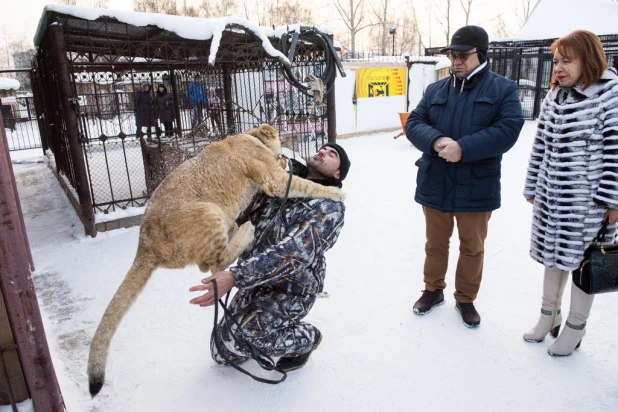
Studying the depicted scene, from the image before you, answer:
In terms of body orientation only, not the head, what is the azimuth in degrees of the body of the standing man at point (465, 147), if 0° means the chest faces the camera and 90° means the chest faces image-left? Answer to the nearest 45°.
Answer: approximately 45°

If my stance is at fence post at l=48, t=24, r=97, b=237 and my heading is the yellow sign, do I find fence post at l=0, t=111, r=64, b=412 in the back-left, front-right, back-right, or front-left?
back-right

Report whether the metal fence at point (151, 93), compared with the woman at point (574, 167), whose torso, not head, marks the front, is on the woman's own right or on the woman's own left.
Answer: on the woman's own right

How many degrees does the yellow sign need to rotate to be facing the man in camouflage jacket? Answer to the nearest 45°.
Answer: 0° — it already faces them

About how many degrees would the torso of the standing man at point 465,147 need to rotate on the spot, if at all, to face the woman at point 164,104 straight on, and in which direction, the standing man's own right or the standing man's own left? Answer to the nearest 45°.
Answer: approximately 90° to the standing man's own right

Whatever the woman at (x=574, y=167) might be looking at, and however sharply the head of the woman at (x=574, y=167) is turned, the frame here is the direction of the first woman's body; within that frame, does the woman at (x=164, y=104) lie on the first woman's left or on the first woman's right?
on the first woman's right

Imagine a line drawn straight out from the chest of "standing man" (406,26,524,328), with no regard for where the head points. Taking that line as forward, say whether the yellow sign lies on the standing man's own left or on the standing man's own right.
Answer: on the standing man's own right
